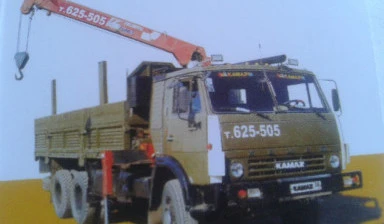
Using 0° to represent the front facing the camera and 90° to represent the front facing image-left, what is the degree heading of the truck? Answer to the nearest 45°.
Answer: approximately 315°
